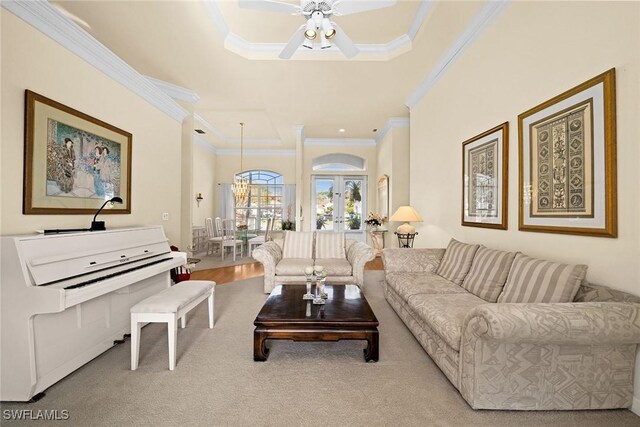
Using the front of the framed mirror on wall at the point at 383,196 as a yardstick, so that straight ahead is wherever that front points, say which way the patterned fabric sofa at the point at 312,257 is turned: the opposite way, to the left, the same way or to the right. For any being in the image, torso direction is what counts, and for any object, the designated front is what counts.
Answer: to the left

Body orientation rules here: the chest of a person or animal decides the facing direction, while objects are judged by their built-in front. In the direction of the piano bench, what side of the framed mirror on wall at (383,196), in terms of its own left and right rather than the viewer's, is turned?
left

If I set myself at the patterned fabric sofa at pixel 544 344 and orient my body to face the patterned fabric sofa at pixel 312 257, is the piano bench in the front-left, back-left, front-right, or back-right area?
front-left

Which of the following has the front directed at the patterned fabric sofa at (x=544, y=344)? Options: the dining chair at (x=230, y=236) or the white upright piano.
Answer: the white upright piano

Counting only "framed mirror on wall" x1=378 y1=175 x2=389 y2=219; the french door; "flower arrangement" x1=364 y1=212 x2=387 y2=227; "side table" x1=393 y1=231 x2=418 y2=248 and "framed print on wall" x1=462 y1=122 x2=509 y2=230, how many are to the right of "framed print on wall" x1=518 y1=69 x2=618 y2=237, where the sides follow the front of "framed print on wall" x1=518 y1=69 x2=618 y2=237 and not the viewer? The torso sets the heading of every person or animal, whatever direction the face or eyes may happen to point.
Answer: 5

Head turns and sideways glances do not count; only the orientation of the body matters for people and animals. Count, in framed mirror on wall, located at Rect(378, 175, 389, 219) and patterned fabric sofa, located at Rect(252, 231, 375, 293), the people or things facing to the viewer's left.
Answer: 1

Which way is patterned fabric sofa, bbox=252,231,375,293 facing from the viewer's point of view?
toward the camera

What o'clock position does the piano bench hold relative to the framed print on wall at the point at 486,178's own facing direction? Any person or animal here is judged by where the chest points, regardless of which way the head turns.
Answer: The piano bench is roughly at 12 o'clock from the framed print on wall.

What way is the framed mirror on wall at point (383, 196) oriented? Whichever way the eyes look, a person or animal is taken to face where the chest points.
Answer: to the viewer's left

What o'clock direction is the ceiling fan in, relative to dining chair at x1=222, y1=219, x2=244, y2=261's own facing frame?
The ceiling fan is roughly at 4 o'clock from the dining chair.

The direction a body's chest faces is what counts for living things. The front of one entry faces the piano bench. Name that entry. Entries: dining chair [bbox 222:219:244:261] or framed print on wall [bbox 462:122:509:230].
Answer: the framed print on wall

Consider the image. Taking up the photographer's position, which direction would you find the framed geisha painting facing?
facing the viewer and to the right of the viewer

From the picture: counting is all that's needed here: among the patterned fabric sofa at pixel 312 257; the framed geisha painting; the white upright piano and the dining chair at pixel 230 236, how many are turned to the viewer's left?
0

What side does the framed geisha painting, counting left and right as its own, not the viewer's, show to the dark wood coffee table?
front

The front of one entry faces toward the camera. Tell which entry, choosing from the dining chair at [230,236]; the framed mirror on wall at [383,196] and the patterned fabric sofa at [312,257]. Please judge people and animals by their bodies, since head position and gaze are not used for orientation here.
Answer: the patterned fabric sofa

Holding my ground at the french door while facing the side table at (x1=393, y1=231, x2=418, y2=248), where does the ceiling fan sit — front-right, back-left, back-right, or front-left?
front-right

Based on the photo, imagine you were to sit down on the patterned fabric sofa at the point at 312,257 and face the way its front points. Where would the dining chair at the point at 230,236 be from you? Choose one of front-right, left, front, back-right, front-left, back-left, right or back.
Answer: back-right

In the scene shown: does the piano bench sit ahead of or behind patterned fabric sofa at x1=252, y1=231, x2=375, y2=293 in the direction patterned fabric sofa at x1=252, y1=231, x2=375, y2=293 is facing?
ahead

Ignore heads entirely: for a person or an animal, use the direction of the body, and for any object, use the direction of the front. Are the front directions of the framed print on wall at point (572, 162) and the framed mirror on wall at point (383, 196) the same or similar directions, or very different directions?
same or similar directions
